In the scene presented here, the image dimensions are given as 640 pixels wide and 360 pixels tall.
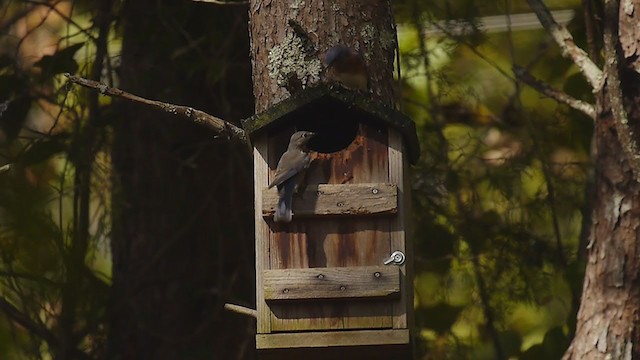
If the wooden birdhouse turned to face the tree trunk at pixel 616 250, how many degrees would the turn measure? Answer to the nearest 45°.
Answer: approximately 135° to its left

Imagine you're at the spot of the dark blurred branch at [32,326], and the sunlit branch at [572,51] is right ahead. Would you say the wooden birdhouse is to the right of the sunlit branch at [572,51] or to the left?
right

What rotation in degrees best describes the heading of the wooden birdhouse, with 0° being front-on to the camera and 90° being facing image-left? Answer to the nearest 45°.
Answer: approximately 0°

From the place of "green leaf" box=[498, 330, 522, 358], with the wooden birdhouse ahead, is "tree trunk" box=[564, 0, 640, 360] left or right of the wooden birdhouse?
left
